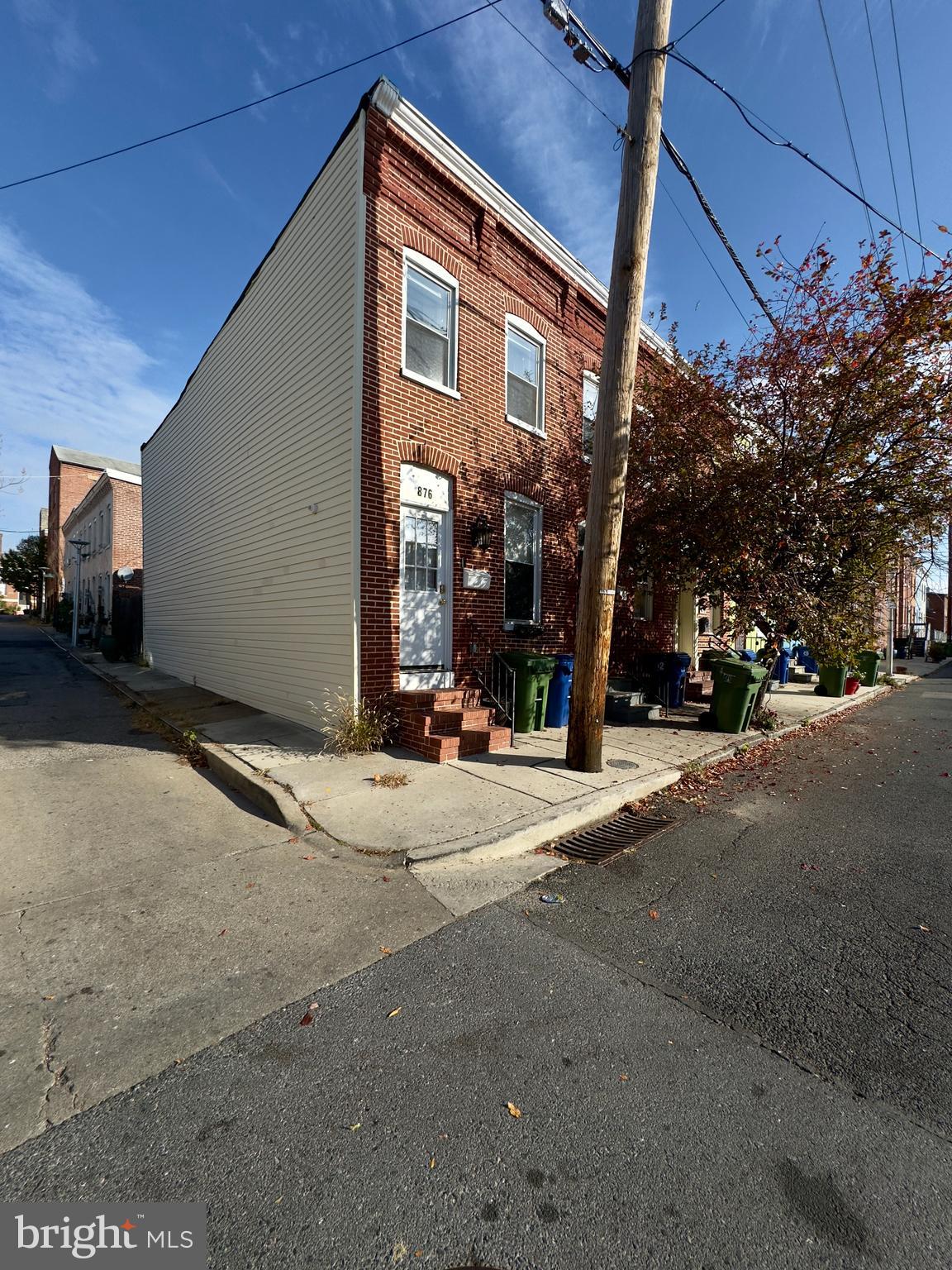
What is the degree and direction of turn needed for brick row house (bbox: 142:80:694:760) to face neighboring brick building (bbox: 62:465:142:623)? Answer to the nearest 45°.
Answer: approximately 180°

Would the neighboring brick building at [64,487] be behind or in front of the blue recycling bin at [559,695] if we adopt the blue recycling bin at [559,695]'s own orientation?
behind

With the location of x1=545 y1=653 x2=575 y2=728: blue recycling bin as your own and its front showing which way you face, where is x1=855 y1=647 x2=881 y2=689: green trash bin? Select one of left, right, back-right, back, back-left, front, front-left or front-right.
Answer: left

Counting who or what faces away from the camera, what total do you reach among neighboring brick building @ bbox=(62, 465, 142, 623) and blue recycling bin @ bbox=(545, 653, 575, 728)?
0

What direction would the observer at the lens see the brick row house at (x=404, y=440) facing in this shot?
facing the viewer and to the right of the viewer

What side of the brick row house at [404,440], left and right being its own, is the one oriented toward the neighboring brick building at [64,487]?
back

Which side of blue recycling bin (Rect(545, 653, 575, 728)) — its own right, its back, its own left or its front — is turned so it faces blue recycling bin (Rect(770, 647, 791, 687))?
left

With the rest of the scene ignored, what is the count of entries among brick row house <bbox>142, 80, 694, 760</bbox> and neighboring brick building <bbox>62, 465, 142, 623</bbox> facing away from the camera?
0

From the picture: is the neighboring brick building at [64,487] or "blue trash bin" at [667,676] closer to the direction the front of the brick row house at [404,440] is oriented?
the blue trash bin

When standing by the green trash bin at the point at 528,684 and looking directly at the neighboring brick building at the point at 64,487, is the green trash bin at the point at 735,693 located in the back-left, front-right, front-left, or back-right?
back-right

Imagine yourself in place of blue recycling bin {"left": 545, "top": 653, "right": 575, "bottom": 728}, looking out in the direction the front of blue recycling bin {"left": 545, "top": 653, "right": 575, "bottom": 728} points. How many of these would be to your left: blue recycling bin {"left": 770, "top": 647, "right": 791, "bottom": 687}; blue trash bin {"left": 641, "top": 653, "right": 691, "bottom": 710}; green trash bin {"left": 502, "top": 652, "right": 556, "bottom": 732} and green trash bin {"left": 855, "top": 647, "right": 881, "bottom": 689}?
3

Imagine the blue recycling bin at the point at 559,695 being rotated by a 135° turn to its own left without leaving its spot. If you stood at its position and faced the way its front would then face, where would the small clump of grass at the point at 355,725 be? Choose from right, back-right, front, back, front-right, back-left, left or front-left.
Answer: back-left

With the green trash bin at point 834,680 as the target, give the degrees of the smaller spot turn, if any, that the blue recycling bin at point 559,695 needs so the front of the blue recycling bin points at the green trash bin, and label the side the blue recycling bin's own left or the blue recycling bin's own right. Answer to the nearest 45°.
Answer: approximately 90° to the blue recycling bin's own left
